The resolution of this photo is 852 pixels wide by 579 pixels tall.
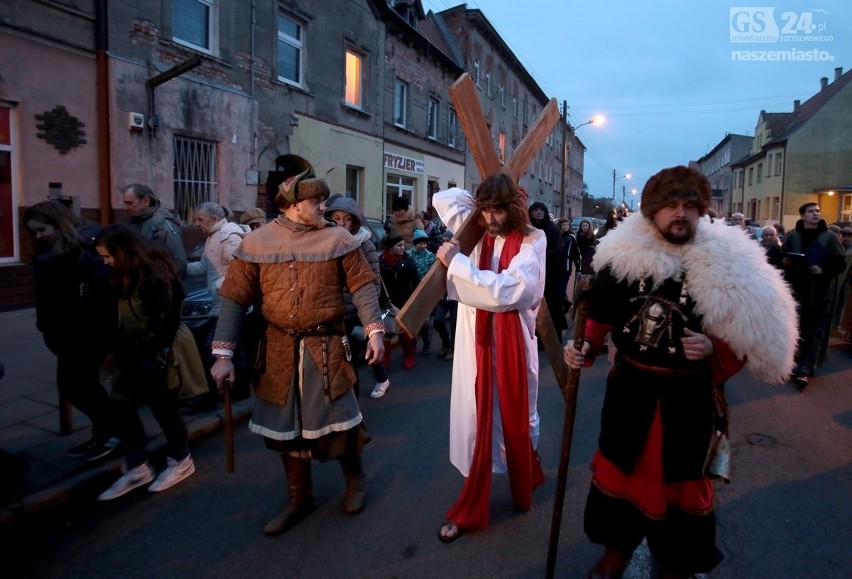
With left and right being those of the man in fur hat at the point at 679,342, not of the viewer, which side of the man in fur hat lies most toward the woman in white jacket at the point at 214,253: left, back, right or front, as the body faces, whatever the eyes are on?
right

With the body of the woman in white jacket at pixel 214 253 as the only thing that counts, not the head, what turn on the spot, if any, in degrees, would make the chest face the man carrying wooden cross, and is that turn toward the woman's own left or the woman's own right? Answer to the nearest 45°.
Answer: approximately 135° to the woman's own left

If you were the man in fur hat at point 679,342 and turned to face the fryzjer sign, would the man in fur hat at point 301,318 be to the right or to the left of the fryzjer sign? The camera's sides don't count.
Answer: left

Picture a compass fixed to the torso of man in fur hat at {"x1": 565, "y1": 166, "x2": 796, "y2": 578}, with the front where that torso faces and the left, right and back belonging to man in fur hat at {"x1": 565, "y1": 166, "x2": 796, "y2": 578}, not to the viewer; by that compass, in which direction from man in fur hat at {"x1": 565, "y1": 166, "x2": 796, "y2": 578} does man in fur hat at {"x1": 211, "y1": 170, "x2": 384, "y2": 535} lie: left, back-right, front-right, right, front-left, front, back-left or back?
right

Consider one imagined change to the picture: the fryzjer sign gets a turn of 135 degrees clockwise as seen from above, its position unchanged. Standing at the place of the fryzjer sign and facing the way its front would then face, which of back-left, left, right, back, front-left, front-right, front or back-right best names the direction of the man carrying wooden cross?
left

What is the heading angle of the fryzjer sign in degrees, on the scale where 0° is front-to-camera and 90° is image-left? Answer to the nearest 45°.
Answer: approximately 315°

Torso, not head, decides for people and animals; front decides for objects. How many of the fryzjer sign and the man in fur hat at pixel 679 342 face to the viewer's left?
0

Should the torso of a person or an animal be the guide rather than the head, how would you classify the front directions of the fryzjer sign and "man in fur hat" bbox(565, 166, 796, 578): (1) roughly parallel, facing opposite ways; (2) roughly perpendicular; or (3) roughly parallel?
roughly perpendicular
